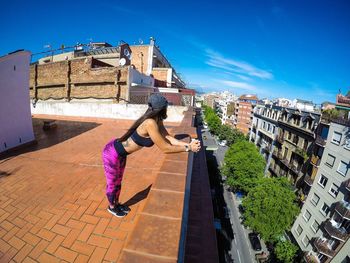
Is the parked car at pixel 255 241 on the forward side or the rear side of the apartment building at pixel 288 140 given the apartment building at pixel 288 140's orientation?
on the forward side

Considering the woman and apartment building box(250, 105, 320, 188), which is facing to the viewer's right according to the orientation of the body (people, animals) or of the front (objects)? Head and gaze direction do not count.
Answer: the woman

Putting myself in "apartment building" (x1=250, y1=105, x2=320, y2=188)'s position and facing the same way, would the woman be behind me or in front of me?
in front

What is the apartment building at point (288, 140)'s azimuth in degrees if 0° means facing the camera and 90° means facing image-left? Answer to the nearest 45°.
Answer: approximately 45°

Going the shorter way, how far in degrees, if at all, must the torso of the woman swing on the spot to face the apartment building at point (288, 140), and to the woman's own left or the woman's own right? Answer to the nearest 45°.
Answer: approximately 45° to the woman's own left

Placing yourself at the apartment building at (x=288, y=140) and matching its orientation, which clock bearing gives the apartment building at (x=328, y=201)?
the apartment building at (x=328, y=201) is roughly at 10 o'clock from the apartment building at (x=288, y=140).

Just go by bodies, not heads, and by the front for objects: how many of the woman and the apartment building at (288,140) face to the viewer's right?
1

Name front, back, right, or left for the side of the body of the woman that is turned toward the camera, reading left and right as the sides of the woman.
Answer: right

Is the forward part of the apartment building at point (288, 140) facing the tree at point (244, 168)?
yes

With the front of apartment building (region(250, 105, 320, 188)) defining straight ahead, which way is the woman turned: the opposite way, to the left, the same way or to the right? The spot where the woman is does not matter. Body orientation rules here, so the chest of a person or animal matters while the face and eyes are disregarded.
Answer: the opposite way
